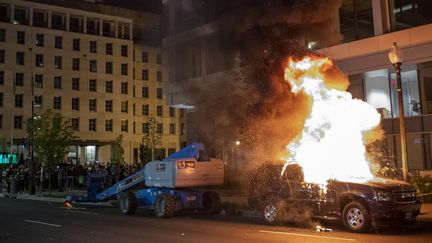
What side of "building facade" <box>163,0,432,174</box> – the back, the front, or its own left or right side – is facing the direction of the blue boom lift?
front

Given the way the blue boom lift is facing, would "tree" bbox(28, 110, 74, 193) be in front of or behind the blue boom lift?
in front

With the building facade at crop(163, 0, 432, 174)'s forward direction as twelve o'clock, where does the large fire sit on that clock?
The large fire is roughly at 11 o'clock from the building facade.

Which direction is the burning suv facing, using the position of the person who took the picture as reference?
facing the viewer and to the right of the viewer

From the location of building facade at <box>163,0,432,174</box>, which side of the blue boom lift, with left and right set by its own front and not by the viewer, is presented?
right

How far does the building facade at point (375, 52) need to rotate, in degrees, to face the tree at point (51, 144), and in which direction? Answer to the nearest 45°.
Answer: approximately 45° to its right

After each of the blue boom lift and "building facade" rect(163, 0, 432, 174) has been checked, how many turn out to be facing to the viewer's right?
0

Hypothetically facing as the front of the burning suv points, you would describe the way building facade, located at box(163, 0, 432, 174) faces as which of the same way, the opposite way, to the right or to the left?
to the right

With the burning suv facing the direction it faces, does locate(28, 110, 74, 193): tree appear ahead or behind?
behind

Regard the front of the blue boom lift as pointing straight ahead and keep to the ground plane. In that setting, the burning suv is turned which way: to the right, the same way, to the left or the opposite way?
the opposite way

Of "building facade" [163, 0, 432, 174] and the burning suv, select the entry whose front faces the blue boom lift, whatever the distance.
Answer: the building facade

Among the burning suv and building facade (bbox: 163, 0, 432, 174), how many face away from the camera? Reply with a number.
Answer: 0

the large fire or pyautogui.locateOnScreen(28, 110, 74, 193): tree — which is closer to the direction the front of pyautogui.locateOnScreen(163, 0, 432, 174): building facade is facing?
the large fire

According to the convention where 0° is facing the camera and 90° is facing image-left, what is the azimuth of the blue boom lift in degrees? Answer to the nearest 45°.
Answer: approximately 135°

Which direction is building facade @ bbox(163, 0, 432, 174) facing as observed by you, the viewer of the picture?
facing the viewer and to the left of the viewer

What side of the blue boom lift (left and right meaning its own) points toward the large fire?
back

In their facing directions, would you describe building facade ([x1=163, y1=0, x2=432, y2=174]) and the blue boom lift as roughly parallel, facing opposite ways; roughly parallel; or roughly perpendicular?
roughly perpendicular
